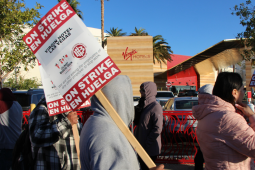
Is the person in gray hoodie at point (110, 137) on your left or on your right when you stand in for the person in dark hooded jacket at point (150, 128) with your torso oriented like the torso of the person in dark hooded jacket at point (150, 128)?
on your left

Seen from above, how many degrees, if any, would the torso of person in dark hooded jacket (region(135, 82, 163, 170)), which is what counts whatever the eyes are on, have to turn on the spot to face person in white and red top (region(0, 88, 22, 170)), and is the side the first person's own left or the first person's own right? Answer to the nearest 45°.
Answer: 0° — they already face them

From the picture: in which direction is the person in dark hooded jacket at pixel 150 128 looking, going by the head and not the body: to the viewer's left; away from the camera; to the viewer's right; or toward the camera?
to the viewer's left

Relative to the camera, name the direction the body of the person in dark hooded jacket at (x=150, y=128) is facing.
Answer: to the viewer's left

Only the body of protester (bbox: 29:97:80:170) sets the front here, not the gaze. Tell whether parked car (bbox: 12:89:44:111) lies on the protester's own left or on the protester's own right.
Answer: on the protester's own left

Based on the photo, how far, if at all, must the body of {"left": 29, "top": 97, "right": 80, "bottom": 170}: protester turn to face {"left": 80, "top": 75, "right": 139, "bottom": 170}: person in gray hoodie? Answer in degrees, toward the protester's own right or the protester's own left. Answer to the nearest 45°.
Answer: approximately 90° to the protester's own right

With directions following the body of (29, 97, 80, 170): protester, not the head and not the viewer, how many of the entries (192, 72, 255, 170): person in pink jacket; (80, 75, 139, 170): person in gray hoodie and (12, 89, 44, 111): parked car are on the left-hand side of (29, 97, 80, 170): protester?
1
